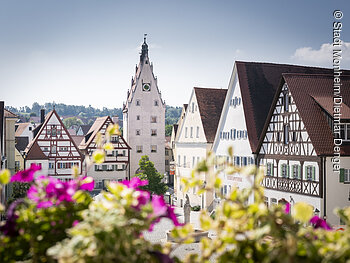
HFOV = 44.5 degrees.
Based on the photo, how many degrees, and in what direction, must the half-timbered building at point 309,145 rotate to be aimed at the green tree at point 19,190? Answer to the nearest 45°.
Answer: approximately 45° to its right

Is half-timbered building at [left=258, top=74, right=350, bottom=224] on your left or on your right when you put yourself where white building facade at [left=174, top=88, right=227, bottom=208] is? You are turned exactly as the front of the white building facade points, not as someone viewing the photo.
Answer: on your left

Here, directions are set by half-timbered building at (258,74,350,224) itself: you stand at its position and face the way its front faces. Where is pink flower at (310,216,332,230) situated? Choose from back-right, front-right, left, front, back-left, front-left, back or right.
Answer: front-left

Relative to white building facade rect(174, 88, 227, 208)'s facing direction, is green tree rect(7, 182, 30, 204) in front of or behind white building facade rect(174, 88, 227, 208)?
in front

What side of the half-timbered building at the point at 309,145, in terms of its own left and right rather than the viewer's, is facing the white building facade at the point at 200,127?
right

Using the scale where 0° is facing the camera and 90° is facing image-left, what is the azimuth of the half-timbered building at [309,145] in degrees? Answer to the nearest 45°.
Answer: approximately 45°

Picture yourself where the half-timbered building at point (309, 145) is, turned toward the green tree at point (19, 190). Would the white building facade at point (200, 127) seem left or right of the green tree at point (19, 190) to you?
right

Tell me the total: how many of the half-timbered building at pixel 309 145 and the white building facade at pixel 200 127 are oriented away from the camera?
0

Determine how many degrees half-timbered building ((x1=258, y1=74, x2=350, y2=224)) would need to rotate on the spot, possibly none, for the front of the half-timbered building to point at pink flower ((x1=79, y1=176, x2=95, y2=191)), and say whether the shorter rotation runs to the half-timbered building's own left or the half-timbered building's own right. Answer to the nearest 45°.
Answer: approximately 45° to the half-timbered building's own left

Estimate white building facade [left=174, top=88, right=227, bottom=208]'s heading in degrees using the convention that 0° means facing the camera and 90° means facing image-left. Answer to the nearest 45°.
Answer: approximately 45°

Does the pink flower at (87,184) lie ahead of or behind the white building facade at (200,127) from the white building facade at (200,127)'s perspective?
ahead
